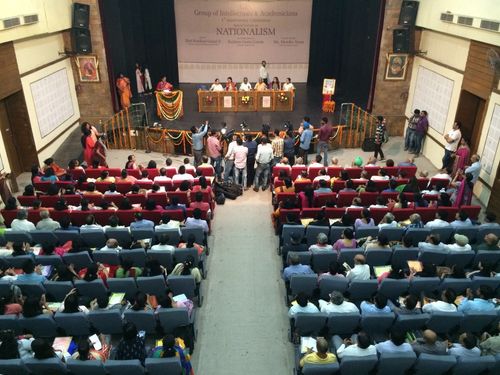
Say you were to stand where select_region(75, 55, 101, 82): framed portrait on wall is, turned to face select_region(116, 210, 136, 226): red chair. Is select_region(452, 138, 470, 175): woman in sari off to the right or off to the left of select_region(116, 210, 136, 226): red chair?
left

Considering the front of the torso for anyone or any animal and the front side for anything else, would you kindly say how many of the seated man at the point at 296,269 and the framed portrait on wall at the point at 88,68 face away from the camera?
1

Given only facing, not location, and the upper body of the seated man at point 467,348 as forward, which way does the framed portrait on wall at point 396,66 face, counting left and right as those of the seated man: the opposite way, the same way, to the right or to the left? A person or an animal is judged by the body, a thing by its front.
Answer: the opposite way

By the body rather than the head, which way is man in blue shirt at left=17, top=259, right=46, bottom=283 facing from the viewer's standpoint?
away from the camera

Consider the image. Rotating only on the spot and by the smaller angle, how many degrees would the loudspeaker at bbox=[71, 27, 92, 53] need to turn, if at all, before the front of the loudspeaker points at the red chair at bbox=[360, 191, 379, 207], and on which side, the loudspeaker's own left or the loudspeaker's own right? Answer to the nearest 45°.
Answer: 0° — it already faces it

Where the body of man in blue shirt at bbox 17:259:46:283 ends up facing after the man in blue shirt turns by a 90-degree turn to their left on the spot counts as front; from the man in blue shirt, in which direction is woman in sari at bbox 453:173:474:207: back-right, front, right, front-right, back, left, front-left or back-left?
back

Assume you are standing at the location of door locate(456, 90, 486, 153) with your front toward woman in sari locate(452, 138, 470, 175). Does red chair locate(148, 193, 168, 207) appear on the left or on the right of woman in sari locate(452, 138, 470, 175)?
right

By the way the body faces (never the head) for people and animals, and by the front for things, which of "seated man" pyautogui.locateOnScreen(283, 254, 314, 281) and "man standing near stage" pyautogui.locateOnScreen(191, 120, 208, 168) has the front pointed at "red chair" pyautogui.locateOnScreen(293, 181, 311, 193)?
the seated man

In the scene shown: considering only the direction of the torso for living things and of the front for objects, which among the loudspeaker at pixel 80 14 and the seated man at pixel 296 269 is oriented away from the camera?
the seated man

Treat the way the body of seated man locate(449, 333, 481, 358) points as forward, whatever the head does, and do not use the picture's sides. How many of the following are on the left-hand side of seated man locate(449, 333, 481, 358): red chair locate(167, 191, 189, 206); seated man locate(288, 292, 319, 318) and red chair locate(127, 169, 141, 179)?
3

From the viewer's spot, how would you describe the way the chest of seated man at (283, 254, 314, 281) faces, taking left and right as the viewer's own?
facing away from the viewer

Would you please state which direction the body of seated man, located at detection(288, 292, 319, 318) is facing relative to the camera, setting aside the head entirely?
away from the camera

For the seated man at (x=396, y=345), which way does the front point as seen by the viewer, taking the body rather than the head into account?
away from the camera

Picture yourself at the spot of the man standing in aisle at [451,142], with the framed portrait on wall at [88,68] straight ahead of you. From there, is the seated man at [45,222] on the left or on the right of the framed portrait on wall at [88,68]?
left

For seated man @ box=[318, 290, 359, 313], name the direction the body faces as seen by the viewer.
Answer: away from the camera

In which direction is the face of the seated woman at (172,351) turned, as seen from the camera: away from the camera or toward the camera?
away from the camera

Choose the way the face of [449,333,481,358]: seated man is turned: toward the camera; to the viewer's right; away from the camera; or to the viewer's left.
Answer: away from the camera

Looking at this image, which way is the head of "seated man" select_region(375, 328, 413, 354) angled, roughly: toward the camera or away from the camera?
away from the camera

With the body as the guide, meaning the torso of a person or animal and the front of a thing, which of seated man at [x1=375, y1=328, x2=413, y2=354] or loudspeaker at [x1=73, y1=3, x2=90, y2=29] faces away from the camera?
the seated man
